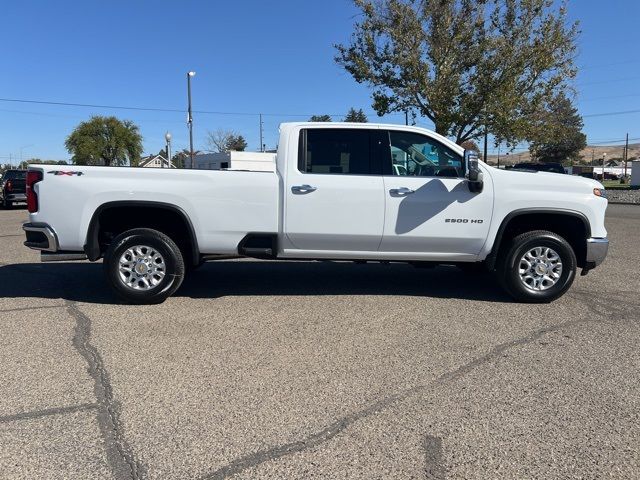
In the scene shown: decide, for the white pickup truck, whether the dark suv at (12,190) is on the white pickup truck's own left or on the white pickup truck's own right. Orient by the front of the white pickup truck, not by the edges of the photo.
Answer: on the white pickup truck's own left

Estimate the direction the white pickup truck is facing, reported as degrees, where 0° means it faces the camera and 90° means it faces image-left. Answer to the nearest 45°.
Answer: approximately 270°
